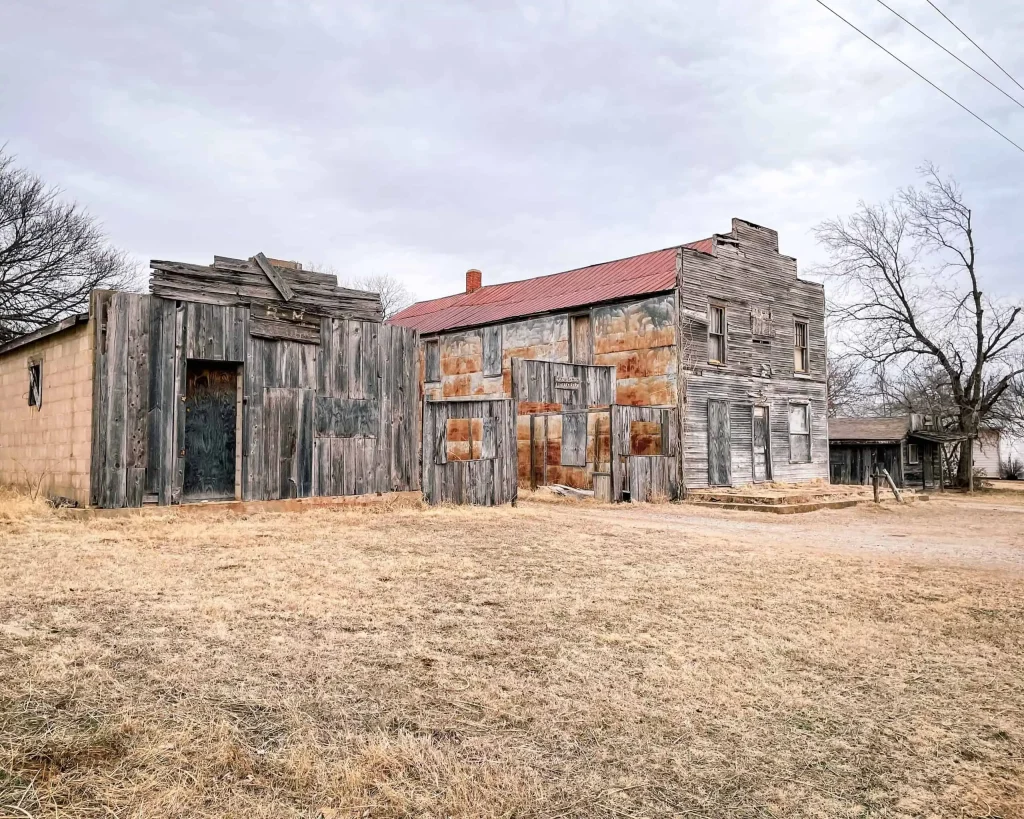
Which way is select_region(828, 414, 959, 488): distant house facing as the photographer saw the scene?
facing the viewer and to the right of the viewer

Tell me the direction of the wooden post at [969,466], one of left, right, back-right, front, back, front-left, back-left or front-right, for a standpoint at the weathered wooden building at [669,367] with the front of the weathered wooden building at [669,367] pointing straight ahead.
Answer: left

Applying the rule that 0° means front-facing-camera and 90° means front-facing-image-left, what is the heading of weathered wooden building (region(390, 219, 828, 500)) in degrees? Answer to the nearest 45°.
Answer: approximately 315°

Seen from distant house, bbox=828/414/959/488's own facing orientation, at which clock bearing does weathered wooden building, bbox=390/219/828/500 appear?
The weathered wooden building is roughly at 2 o'clock from the distant house.

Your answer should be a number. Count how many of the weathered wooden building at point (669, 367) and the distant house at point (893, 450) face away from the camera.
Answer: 0

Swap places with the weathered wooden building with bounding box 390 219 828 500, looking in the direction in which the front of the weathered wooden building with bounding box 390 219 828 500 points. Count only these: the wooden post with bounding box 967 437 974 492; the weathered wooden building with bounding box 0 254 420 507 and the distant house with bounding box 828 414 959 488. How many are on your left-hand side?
2

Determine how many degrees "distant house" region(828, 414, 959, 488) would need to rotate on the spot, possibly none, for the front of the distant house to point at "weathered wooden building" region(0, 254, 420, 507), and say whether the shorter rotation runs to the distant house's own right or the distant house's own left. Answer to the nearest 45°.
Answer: approximately 45° to the distant house's own right
